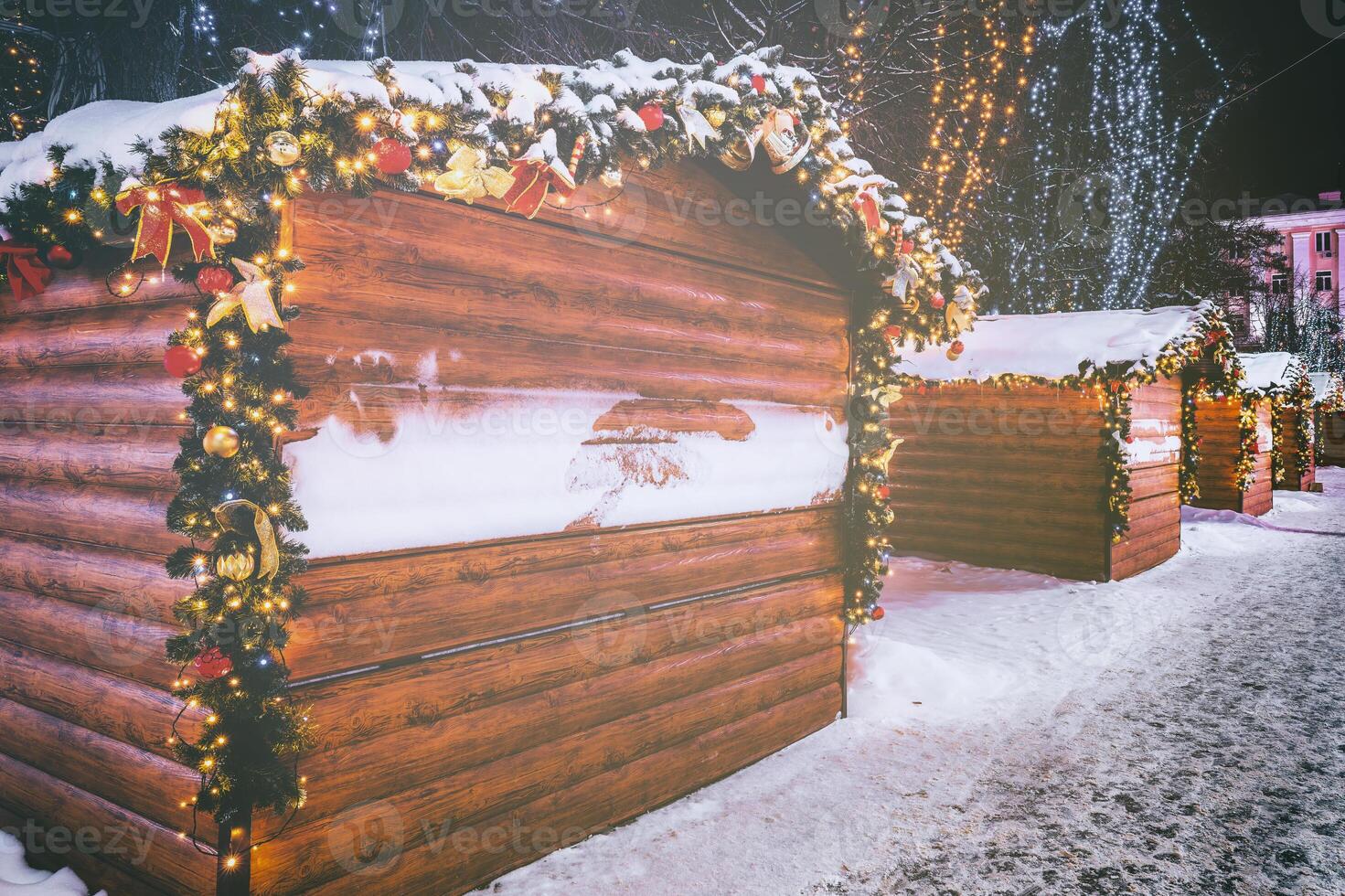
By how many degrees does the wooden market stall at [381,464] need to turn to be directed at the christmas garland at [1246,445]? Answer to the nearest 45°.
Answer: approximately 90° to its left

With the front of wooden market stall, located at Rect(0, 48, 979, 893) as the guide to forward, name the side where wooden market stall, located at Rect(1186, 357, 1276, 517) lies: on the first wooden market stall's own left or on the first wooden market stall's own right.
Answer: on the first wooden market stall's own left

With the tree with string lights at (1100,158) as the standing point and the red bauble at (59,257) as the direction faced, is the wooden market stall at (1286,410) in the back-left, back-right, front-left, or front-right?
back-left

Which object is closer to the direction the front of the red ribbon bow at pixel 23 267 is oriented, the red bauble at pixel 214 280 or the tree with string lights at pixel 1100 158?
the red bauble

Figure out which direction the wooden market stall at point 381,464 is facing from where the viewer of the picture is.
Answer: facing the viewer and to the right of the viewer

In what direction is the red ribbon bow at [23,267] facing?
toward the camera

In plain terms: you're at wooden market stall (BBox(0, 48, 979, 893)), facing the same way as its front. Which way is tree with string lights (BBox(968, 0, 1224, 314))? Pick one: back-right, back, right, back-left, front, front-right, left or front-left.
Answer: left

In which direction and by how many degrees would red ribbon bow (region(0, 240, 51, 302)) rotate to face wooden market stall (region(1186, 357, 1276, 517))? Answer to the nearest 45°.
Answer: approximately 90° to its left

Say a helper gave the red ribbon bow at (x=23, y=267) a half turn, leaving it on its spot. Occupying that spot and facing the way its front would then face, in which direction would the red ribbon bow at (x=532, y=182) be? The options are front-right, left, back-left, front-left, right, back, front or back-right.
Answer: front-right

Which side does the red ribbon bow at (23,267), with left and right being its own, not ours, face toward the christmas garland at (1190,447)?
back
